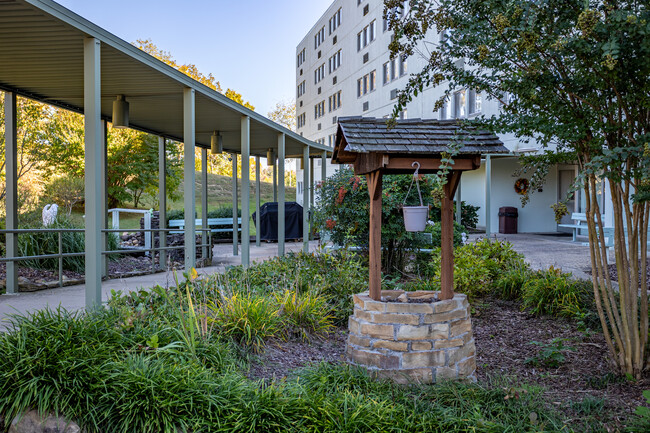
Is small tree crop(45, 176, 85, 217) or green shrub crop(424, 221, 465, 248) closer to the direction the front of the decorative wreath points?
the green shrub

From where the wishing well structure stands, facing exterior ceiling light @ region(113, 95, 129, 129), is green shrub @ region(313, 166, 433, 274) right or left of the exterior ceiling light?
right

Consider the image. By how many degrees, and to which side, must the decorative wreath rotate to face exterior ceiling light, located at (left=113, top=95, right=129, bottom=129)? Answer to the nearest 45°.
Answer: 0° — it already faces it

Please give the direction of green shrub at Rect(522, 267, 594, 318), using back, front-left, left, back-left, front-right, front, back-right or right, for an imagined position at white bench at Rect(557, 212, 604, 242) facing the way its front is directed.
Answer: front-left

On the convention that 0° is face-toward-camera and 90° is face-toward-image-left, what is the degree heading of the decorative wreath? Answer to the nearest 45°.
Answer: approximately 0°

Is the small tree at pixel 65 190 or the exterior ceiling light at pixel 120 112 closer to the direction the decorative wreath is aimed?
the exterior ceiling light
